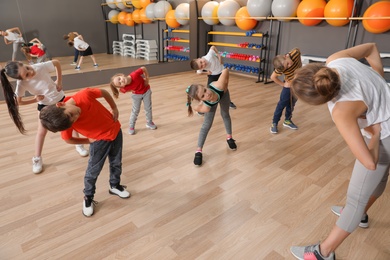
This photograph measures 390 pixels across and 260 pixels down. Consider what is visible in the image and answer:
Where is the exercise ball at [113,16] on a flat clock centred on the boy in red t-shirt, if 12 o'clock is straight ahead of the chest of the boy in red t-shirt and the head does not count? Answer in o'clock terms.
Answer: The exercise ball is roughly at 8 o'clock from the boy in red t-shirt.

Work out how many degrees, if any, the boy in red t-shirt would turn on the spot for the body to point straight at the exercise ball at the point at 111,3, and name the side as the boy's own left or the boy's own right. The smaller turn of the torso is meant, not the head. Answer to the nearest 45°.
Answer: approximately 135° to the boy's own left

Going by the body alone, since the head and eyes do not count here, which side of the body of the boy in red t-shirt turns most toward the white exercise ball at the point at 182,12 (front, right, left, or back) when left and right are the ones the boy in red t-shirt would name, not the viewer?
left

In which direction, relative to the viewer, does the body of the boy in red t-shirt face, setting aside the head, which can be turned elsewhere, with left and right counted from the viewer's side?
facing the viewer and to the right of the viewer

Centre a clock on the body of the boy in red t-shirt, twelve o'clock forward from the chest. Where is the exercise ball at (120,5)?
The exercise ball is roughly at 8 o'clock from the boy in red t-shirt.

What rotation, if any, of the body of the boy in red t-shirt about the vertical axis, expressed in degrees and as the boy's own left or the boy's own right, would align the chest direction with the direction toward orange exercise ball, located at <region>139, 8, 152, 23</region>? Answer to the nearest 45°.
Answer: approximately 135° to the boy's own left
